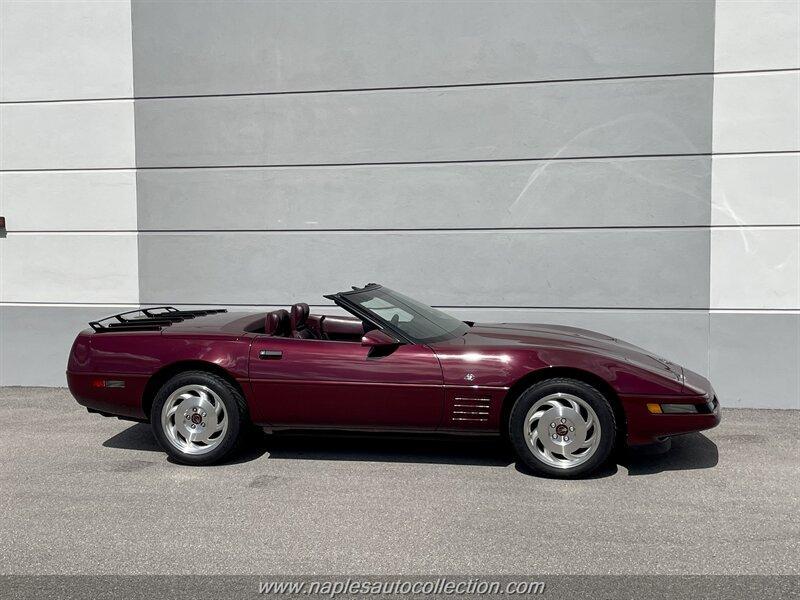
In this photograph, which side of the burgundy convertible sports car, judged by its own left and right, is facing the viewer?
right
